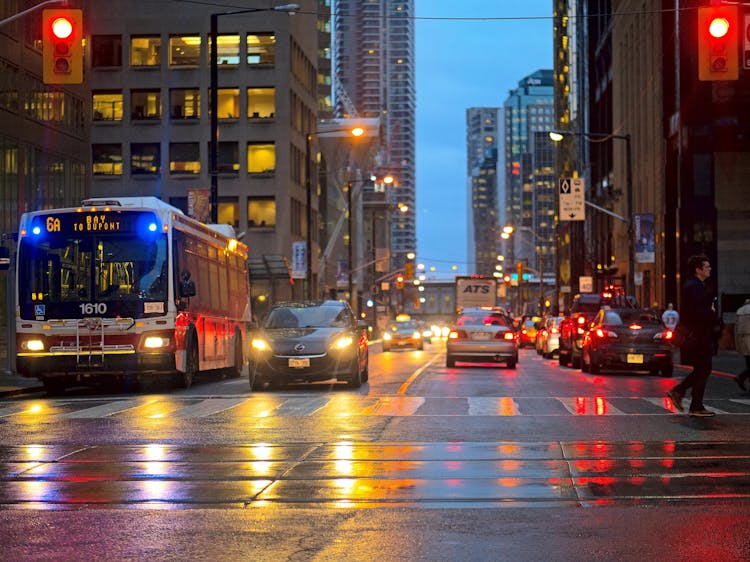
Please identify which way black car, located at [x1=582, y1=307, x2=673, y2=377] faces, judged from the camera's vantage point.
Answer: facing away from the viewer

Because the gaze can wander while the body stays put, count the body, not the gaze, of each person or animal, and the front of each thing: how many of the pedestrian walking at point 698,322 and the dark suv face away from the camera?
1

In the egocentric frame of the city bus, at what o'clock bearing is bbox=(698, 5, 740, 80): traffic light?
The traffic light is roughly at 10 o'clock from the city bus.

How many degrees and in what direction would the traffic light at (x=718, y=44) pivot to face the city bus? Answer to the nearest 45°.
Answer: approximately 90° to its right

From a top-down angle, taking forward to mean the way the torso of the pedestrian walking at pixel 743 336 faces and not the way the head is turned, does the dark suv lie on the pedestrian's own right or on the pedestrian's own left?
on the pedestrian's own left

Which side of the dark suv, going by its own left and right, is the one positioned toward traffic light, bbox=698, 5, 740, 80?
back

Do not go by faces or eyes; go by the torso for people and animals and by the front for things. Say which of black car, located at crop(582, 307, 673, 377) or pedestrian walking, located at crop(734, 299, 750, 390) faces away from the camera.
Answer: the black car

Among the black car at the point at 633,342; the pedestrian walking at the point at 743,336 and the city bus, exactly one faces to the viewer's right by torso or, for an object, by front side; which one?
the pedestrian walking

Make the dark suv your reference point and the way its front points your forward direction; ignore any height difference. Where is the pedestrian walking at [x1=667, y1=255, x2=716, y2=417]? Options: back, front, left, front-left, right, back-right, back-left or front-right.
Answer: back
